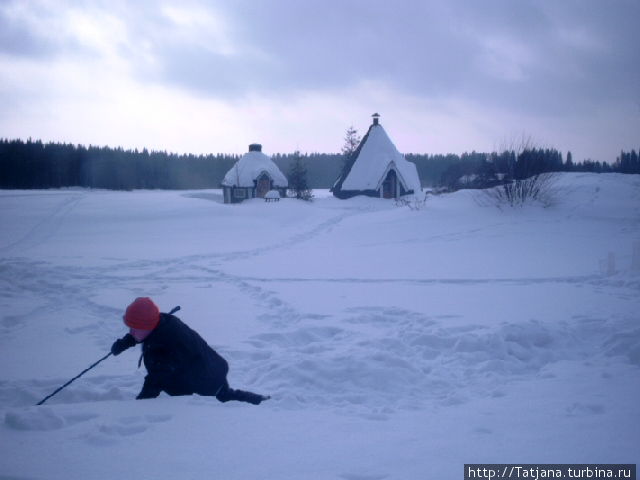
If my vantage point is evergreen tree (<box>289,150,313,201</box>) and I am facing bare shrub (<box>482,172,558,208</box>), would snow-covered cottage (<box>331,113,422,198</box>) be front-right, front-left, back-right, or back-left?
front-left

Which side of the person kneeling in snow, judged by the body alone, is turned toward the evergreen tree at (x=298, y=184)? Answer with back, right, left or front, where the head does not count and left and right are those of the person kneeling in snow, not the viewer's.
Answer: right

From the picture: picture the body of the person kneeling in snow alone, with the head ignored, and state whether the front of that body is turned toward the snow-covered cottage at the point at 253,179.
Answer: no

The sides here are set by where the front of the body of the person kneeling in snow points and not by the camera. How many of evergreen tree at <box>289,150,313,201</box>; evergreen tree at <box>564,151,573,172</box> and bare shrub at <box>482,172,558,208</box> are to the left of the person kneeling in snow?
0

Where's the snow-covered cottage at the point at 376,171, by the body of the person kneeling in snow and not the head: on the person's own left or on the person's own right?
on the person's own right

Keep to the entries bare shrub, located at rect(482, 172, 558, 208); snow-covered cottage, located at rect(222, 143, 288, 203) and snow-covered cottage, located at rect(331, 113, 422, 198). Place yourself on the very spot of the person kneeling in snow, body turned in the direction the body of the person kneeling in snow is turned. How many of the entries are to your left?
0

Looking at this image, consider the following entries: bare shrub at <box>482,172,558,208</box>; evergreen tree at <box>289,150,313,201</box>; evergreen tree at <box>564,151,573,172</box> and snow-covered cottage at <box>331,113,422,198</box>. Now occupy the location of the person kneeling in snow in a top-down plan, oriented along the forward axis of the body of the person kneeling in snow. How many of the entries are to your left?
0

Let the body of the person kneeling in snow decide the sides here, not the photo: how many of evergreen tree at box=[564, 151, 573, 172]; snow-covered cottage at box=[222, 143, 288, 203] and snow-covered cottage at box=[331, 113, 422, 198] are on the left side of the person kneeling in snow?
0

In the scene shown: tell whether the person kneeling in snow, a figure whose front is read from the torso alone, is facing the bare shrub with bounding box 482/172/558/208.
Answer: no

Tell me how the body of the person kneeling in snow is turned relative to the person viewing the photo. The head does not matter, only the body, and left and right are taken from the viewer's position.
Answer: facing to the left of the viewer

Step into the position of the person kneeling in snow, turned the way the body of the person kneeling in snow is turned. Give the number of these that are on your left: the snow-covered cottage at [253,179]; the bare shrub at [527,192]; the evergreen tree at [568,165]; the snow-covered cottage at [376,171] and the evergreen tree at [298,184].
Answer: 0

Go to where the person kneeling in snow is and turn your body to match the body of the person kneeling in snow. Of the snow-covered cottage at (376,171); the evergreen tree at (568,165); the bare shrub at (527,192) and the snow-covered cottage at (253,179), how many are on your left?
0

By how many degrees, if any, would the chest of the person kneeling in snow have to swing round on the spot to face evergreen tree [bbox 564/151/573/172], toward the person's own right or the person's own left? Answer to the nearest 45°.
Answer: approximately 135° to the person's own right

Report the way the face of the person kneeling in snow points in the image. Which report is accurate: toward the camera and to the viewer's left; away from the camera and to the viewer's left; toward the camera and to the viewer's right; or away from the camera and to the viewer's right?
toward the camera and to the viewer's left
